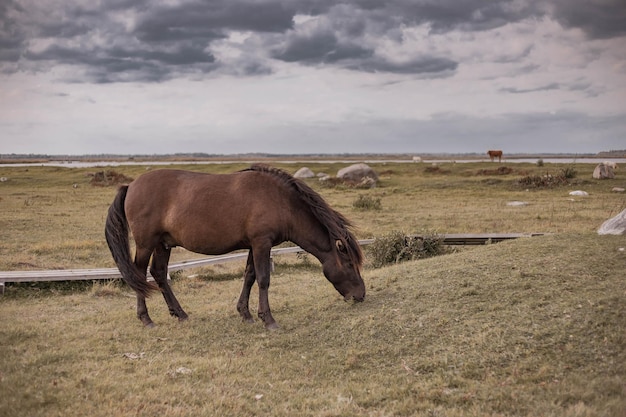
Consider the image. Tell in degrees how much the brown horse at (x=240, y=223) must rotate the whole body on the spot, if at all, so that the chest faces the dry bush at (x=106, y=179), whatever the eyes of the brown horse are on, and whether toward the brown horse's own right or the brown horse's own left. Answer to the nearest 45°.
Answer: approximately 90° to the brown horse's own left

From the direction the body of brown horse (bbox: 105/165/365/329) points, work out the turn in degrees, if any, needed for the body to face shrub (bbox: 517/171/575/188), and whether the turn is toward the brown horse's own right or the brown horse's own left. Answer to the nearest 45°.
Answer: approximately 45° to the brown horse's own left

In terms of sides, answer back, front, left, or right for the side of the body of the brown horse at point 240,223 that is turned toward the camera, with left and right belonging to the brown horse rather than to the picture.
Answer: right

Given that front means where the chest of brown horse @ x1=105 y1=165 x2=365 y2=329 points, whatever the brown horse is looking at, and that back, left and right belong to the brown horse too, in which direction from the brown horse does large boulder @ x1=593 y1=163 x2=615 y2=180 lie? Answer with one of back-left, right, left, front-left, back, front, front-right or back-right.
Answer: front-left

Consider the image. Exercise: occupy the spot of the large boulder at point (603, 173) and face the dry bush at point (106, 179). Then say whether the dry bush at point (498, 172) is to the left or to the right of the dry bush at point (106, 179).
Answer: right

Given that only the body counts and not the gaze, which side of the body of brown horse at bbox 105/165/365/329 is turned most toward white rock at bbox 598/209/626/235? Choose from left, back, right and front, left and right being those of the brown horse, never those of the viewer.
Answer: front

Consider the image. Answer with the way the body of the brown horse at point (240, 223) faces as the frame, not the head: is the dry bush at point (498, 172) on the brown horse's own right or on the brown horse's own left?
on the brown horse's own left

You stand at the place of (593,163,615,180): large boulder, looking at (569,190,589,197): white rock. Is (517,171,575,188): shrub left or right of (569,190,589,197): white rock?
right

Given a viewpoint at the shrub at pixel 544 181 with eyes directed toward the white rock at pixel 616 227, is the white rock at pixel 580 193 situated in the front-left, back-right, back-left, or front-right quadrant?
front-left

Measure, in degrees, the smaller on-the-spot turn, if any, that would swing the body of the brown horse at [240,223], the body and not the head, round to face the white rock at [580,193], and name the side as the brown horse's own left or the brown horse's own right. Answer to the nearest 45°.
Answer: approximately 45° to the brown horse's own left

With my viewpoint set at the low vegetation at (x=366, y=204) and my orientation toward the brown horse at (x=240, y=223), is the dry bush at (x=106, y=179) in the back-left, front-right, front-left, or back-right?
back-right

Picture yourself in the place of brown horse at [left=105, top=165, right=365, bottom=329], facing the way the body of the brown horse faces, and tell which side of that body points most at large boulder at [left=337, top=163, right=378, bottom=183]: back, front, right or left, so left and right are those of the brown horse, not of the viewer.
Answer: left

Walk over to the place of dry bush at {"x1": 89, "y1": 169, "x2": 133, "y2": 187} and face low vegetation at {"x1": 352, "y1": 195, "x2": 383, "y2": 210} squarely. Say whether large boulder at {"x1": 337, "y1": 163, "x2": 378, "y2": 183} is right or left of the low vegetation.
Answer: left
